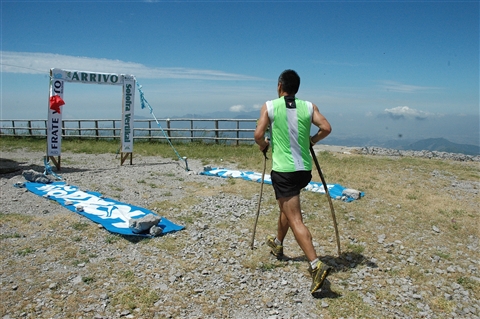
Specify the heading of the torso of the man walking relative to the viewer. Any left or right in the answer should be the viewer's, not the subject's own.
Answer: facing away from the viewer and to the left of the viewer

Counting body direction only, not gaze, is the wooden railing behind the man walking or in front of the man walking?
in front

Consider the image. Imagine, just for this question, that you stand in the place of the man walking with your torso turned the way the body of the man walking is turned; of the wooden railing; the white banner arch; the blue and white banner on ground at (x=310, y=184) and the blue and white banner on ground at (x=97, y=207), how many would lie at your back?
0

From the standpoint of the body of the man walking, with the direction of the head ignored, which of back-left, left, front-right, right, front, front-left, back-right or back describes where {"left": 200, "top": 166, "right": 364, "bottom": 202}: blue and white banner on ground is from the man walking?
front-right

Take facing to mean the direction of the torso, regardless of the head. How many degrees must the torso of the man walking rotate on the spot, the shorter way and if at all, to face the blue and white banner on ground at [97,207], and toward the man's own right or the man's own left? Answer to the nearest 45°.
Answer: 0° — they already face it

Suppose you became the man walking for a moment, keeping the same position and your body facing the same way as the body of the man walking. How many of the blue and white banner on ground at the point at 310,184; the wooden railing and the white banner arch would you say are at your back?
0

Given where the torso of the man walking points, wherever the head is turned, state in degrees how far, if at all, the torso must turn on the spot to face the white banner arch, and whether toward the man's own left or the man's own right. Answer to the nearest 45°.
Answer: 0° — they already face it

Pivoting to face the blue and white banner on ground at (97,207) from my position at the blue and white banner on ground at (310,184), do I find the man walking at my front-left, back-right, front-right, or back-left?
front-left
